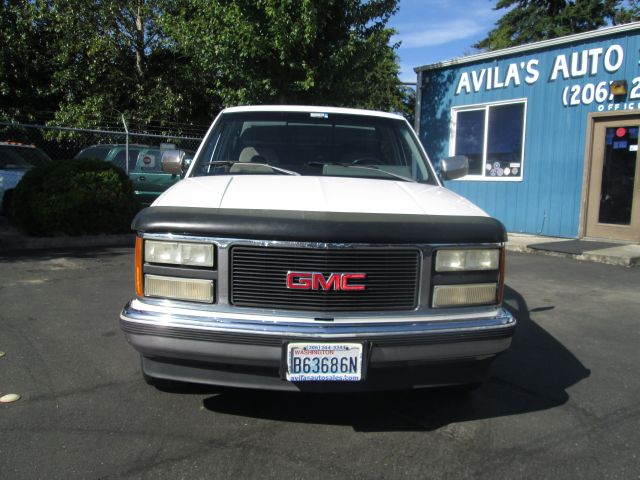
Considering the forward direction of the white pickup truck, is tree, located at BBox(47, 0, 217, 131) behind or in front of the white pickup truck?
behind

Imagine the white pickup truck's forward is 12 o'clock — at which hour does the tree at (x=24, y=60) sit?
The tree is roughly at 5 o'clock from the white pickup truck.

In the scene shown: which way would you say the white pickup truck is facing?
toward the camera

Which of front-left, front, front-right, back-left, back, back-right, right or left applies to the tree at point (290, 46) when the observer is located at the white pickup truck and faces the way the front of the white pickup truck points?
back

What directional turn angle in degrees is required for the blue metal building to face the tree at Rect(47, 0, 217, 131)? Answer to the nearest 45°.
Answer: approximately 45° to its right

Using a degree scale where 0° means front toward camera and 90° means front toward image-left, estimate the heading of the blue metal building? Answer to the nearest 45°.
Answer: approximately 45°

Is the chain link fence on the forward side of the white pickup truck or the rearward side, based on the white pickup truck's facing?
on the rearward side

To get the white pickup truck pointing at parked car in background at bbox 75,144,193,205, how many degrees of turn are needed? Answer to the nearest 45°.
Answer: approximately 180°

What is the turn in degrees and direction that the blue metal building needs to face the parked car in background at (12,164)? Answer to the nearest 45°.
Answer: approximately 45° to its right
